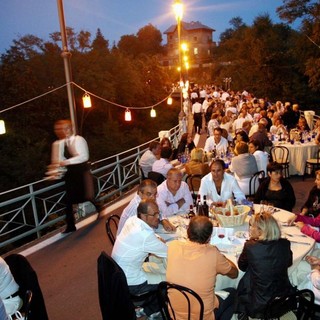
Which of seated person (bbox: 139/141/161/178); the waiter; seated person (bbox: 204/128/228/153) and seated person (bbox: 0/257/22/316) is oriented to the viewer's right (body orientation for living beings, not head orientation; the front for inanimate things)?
seated person (bbox: 139/141/161/178)

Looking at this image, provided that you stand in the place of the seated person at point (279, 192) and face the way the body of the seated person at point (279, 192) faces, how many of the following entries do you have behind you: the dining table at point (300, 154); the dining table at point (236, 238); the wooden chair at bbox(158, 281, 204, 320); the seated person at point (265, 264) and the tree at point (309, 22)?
2

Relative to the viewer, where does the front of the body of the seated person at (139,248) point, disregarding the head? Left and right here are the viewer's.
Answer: facing to the right of the viewer

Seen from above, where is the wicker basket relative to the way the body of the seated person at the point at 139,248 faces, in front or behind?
in front

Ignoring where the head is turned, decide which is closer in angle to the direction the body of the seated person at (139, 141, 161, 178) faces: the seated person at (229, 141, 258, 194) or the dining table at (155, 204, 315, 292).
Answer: the seated person

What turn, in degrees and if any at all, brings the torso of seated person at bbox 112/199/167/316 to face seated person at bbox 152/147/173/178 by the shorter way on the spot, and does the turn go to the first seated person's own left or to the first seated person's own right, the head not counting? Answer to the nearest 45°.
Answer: approximately 90° to the first seated person's own left

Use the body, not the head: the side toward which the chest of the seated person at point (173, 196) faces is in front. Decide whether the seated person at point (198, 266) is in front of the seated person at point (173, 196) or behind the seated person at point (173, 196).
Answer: in front

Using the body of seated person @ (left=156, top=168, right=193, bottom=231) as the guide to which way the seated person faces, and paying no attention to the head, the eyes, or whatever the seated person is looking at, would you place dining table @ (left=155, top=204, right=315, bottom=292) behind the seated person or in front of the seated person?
in front

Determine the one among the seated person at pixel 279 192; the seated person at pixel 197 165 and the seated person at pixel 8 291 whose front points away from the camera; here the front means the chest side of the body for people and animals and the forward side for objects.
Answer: the seated person at pixel 197 165

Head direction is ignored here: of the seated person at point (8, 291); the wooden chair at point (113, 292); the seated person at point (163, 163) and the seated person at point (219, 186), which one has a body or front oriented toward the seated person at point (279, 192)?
the wooden chair

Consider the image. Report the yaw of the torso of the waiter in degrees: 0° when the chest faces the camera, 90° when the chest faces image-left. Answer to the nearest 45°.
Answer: approximately 45°
